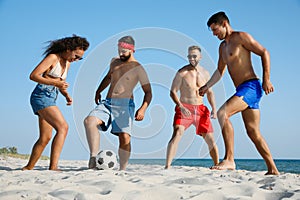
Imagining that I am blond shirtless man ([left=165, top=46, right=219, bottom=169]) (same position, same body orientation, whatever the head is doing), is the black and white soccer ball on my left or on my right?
on my right

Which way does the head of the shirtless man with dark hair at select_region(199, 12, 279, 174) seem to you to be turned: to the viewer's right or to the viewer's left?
to the viewer's left

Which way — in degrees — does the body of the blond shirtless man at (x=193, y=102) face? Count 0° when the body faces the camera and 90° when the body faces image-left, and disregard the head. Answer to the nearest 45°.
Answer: approximately 0°

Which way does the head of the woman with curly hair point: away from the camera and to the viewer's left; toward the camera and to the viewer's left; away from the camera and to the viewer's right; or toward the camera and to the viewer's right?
toward the camera and to the viewer's right

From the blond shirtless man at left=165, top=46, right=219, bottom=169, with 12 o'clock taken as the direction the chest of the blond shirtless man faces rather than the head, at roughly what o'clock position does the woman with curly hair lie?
The woman with curly hair is roughly at 2 o'clock from the blond shirtless man.

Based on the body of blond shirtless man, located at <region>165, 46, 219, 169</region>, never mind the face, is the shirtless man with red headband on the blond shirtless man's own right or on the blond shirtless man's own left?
on the blond shirtless man's own right

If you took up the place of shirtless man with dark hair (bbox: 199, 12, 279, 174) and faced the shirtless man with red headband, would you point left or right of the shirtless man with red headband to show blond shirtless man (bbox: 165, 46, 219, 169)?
right

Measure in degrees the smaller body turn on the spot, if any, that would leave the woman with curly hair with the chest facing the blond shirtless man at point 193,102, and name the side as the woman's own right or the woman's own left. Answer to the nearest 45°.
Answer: approximately 45° to the woman's own left
